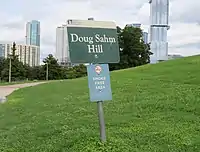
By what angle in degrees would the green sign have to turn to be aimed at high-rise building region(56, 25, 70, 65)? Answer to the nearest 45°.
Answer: approximately 180°

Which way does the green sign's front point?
toward the camera
